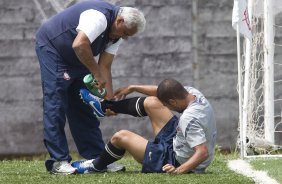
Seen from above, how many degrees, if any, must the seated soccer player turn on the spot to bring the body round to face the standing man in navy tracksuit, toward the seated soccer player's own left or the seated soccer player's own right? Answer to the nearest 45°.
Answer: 0° — they already face them

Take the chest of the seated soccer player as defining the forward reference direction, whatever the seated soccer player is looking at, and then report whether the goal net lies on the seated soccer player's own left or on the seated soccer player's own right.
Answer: on the seated soccer player's own right

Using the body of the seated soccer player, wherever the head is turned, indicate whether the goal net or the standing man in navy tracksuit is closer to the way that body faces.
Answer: the standing man in navy tracksuit

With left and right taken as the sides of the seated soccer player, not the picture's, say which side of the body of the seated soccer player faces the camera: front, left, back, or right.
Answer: left
